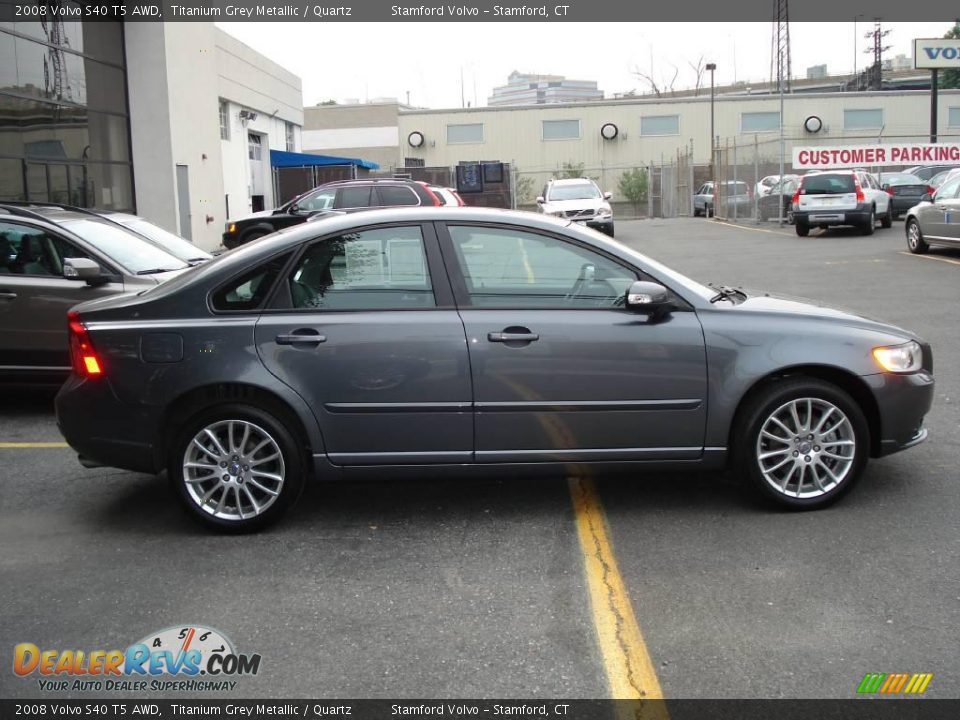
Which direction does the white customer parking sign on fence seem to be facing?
toward the camera

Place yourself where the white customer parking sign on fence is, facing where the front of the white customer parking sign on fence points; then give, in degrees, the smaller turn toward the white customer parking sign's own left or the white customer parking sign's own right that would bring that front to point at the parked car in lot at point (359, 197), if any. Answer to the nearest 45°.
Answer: approximately 45° to the white customer parking sign's own right

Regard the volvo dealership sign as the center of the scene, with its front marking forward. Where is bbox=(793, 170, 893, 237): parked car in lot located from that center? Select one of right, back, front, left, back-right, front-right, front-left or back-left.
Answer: front

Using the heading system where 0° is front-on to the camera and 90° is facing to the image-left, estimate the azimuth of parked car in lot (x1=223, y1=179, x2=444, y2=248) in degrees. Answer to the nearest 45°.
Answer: approximately 90°

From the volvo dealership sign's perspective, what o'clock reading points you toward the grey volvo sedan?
The grey volvo sedan is roughly at 12 o'clock from the volvo dealership sign.

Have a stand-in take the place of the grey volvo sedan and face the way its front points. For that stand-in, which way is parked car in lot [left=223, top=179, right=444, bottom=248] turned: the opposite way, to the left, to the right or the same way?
the opposite way

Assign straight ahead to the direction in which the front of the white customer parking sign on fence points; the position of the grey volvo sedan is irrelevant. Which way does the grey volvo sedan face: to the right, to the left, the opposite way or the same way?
to the left

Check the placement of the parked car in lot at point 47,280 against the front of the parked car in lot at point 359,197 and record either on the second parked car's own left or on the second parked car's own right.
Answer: on the second parked car's own left

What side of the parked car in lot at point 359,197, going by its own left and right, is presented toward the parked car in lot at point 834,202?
back

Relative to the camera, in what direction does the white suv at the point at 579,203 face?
facing the viewer

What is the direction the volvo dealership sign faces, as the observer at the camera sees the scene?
facing the viewer

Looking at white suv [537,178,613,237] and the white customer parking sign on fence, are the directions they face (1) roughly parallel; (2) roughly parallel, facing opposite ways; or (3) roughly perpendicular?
roughly parallel

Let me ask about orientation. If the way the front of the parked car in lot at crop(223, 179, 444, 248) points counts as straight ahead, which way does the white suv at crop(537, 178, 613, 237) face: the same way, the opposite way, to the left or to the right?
to the left

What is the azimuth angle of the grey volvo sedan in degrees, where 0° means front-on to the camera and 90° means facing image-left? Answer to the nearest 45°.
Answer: approximately 270°

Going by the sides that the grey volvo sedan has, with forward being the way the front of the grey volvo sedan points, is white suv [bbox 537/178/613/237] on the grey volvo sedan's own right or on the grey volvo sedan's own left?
on the grey volvo sedan's own left

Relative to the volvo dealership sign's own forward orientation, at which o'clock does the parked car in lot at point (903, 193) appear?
The parked car in lot is roughly at 12 o'clock from the volvo dealership sign.
